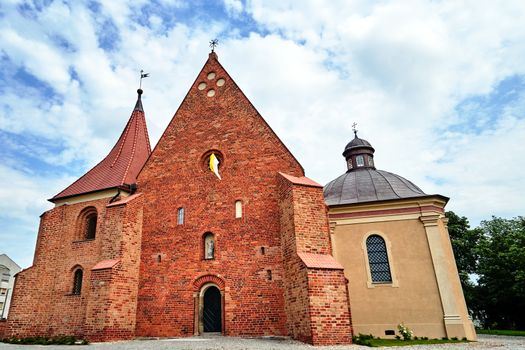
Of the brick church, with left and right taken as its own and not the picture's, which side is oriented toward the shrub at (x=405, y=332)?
left

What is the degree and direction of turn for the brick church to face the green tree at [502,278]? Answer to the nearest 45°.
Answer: approximately 135° to its left

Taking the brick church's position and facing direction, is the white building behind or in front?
behind

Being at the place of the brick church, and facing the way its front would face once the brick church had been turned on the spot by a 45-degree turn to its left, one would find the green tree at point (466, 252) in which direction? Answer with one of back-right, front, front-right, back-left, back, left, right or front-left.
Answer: left

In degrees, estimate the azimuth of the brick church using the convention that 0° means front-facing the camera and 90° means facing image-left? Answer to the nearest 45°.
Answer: approximately 0°

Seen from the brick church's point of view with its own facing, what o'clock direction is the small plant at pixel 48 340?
The small plant is roughly at 3 o'clock from the brick church.
